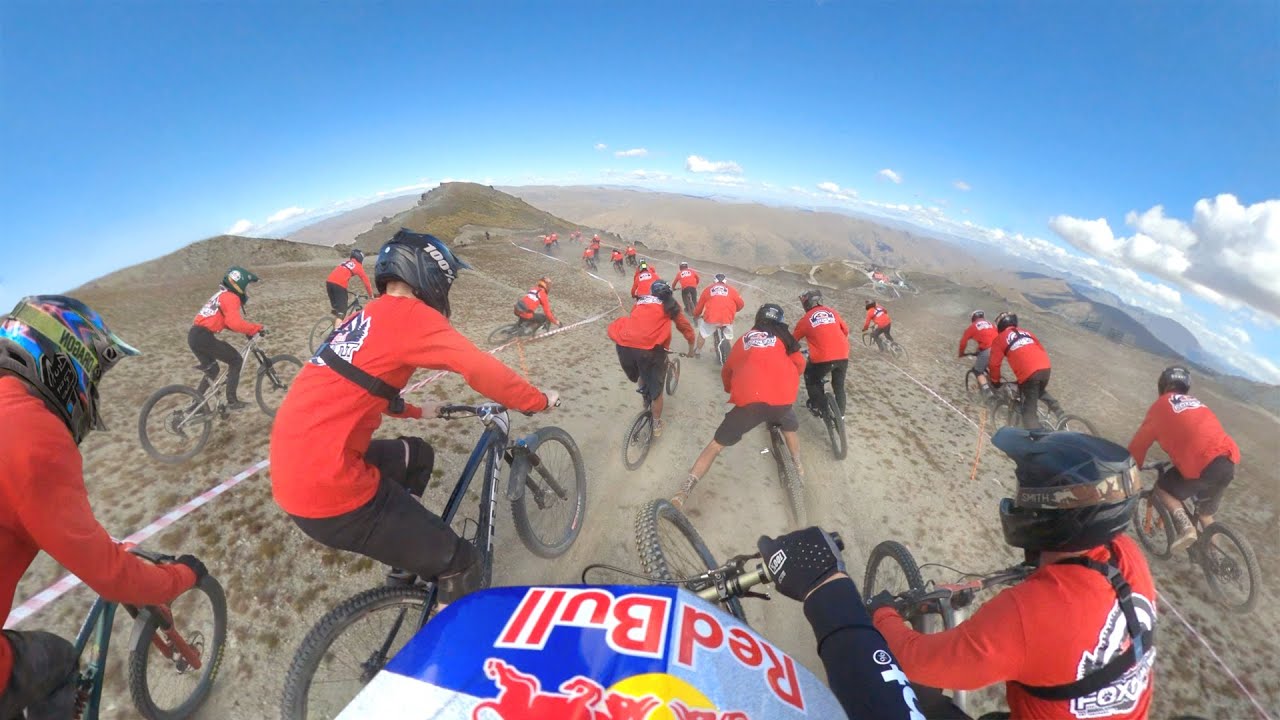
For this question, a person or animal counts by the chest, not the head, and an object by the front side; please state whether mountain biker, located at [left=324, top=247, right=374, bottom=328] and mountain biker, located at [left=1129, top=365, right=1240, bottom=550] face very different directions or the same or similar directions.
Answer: same or similar directions

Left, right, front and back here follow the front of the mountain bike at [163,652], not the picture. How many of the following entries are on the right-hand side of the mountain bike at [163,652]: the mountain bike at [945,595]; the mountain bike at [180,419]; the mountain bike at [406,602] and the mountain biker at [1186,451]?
3

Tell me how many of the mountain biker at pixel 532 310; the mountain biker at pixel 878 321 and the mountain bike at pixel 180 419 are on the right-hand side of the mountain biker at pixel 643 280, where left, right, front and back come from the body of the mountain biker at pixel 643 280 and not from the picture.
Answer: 1

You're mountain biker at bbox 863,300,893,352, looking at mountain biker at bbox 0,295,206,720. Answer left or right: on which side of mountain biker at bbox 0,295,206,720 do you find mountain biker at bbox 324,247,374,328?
right

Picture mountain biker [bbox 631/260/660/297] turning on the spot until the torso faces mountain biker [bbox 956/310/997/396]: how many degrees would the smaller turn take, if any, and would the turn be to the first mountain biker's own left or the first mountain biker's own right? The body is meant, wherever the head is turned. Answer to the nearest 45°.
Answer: approximately 90° to the first mountain biker's own right

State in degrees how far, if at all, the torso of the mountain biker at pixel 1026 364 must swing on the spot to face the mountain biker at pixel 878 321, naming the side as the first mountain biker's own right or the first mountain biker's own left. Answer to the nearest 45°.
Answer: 0° — they already face them

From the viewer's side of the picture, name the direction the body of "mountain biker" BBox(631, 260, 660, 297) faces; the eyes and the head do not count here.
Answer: away from the camera

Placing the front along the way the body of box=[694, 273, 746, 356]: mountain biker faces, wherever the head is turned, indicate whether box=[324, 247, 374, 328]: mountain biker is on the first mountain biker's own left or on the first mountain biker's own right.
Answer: on the first mountain biker's own left

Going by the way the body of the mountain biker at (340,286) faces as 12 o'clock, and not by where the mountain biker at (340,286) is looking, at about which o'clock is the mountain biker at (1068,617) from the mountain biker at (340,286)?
the mountain biker at (1068,617) is roughly at 4 o'clock from the mountain biker at (340,286).

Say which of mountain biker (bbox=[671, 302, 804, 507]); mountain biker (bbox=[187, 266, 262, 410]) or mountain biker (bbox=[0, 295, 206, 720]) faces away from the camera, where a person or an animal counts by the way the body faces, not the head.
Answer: mountain biker (bbox=[671, 302, 804, 507])

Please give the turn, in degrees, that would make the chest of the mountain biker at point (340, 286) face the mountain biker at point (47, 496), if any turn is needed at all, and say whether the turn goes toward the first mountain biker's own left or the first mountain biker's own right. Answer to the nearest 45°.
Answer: approximately 135° to the first mountain biker's own right

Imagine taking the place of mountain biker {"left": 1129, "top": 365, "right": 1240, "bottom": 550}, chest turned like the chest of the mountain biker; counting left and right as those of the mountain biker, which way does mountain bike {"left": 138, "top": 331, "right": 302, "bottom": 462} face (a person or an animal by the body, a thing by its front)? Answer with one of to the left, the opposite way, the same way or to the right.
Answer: the same way

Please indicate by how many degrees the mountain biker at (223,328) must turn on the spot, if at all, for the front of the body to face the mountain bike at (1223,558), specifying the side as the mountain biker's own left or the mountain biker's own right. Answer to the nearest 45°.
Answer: approximately 45° to the mountain biker's own right

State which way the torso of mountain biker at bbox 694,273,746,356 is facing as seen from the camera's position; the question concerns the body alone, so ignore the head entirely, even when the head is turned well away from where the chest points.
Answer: away from the camera

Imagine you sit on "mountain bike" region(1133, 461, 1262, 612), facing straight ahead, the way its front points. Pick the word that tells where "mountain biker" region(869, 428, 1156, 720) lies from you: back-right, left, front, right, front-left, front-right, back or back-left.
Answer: back-left

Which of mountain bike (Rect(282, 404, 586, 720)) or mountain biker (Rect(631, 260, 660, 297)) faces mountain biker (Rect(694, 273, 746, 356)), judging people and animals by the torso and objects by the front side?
the mountain bike

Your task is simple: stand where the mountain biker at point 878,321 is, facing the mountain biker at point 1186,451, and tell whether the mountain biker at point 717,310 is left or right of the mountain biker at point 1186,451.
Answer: right

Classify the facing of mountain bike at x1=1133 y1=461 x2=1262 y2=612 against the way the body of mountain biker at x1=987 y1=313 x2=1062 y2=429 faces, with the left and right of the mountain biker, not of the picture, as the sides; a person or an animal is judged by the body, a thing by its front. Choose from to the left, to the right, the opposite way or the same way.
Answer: the same way

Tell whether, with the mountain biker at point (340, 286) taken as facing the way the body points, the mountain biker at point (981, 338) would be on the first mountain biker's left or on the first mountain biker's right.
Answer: on the first mountain biker's right

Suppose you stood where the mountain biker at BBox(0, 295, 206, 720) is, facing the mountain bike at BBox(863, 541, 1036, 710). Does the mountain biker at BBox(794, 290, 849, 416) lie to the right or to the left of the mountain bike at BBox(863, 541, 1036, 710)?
left
